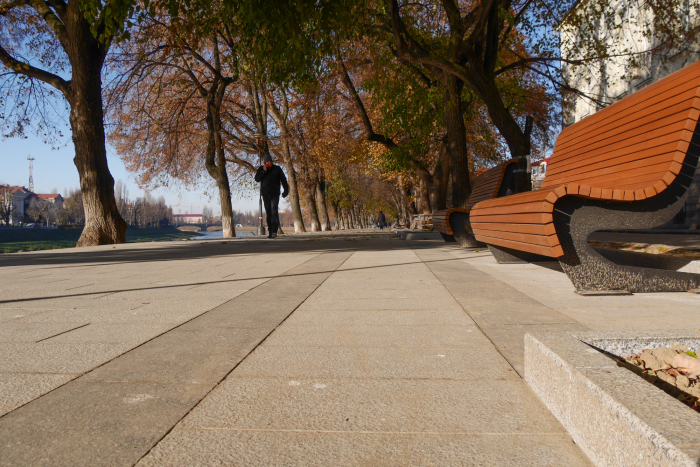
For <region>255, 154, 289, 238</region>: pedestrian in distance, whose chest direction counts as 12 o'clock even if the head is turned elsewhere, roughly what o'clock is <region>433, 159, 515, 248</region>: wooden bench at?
The wooden bench is roughly at 11 o'clock from the pedestrian in distance.

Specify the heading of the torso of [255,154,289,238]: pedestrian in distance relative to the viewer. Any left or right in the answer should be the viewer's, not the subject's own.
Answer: facing the viewer

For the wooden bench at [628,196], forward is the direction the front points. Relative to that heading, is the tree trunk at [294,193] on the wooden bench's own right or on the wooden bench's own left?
on the wooden bench's own right

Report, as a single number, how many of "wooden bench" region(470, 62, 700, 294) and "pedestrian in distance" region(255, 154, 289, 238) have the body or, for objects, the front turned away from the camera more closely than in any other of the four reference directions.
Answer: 0

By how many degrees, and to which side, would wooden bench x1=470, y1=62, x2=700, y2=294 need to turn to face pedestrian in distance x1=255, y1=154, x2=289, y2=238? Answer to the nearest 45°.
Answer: approximately 90° to its right

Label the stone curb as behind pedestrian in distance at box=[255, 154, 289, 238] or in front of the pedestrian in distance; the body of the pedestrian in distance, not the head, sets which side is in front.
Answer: in front

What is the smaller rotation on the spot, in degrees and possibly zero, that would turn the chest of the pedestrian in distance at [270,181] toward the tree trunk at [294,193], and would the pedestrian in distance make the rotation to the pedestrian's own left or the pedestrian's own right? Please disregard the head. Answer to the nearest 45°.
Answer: approximately 180°

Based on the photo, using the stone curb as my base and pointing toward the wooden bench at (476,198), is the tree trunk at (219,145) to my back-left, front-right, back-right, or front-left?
front-left

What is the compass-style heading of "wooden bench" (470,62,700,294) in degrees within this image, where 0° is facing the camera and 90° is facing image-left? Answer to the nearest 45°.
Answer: approximately 45°

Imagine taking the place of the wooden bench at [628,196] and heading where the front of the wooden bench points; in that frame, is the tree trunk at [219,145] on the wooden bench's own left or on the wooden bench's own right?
on the wooden bench's own right

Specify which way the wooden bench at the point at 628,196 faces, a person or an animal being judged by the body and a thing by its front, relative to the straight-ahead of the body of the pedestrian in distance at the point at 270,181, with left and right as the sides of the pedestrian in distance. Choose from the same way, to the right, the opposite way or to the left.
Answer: to the right
